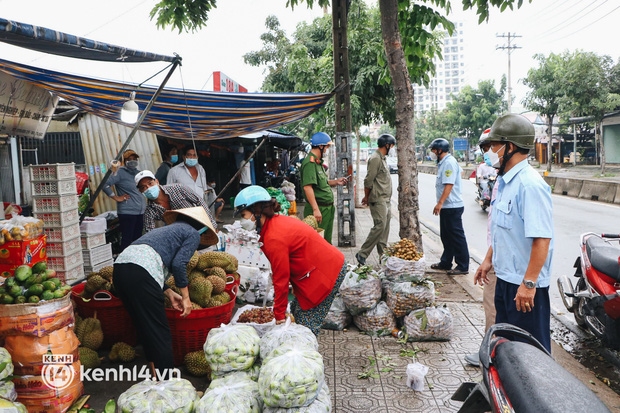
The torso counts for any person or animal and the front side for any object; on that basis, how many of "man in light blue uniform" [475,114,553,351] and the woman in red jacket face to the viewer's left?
2

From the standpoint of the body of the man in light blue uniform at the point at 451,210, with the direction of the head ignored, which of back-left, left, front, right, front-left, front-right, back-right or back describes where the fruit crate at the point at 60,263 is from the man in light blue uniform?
front-left

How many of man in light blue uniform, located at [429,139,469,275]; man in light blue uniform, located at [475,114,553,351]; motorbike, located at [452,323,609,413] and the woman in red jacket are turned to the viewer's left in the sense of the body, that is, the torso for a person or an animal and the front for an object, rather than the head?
3

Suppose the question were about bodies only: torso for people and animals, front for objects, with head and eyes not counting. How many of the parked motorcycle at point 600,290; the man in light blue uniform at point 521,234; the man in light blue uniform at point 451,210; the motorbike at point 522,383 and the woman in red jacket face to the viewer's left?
3

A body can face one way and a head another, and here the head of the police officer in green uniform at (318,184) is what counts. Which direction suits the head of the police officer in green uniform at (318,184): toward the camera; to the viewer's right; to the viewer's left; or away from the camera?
to the viewer's right

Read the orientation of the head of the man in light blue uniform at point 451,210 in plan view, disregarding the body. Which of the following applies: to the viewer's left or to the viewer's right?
to the viewer's left

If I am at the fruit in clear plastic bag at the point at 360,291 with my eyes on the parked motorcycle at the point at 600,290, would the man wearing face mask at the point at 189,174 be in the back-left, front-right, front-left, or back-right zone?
back-left

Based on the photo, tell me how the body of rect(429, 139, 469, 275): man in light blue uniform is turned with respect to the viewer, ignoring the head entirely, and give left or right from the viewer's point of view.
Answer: facing to the left of the viewer

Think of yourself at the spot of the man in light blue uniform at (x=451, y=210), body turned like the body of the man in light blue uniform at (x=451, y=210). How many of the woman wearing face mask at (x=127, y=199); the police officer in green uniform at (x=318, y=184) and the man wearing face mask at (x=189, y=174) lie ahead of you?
3

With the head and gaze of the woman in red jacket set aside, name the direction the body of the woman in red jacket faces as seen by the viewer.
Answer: to the viewer's left
